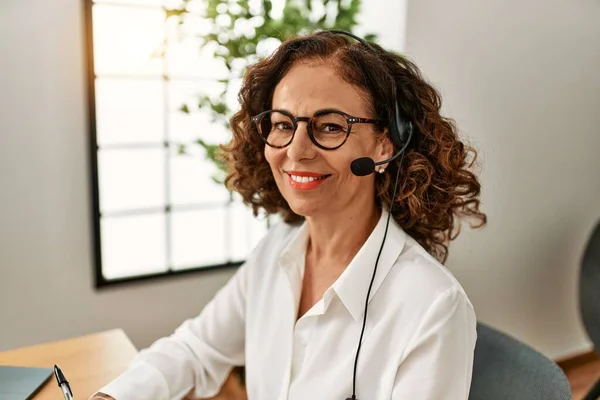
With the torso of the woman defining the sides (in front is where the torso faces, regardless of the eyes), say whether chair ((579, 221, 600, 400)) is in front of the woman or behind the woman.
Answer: behind

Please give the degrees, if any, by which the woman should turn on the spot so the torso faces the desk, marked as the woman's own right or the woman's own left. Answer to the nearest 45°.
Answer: approximately 45° to the woman's own right

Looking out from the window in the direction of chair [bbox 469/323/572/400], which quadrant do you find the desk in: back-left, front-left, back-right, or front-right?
front-right

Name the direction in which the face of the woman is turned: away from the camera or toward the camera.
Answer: toward the camera

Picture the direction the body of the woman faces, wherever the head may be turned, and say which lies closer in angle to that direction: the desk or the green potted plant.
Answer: the desk

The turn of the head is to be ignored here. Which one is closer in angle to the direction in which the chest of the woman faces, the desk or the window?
the desk

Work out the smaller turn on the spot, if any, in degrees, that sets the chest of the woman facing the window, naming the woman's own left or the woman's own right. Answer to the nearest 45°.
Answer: approximately 90° to the woman's own right
